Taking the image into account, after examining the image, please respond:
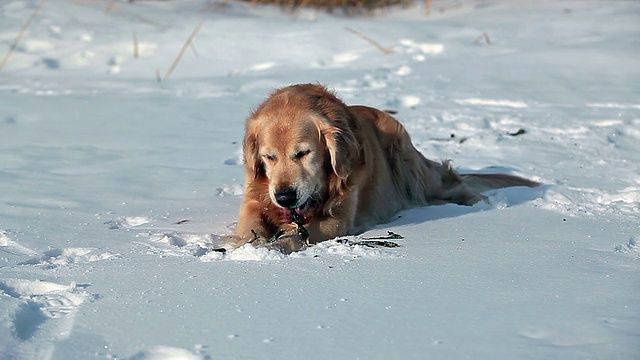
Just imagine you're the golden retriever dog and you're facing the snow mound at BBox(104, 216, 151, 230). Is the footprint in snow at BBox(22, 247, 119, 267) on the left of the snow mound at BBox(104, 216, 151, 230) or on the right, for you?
left

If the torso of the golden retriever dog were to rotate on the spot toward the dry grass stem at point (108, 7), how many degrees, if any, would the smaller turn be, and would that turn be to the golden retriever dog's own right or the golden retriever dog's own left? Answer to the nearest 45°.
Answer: approximately 90° to the golden retriever dog's own right

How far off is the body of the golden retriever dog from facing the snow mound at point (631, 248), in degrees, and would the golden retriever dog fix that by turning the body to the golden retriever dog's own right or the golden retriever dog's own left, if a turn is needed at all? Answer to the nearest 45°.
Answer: approximately 135° to the golden retriever dog's own left

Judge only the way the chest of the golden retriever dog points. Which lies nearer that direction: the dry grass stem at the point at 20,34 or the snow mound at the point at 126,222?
the snow mound

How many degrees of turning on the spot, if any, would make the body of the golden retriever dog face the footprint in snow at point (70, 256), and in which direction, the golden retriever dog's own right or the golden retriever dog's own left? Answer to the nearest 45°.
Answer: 0° — it already faces it

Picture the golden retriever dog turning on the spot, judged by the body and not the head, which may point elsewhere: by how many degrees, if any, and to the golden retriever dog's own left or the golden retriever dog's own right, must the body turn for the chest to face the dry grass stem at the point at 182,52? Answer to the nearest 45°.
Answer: approximately 135° to the golden retriever dog's own right

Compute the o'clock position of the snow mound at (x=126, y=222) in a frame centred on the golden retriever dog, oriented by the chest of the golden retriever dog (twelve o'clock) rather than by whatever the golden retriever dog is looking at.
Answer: The snow mound is roughly at 1 o'clock from the golden retriever dog.

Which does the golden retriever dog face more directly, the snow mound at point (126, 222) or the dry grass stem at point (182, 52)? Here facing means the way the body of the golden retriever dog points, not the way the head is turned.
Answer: the snow mound

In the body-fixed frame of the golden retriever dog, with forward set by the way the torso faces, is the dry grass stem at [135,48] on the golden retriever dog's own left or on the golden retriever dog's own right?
on the golden retriever dog's own right

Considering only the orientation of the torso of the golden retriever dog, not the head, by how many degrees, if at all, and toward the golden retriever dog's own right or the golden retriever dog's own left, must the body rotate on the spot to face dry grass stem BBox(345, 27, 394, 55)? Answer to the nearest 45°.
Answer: approximately 135° to the golden retriever dog's own right

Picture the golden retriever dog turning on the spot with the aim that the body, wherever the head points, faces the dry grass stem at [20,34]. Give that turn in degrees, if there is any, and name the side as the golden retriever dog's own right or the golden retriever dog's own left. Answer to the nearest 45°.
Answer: approximately 90° to the golden retriever dog's own right

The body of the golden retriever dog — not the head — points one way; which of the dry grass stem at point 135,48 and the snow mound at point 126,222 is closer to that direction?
the snow mound

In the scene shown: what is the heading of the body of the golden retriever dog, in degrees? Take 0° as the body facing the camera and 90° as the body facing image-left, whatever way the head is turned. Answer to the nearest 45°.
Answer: approximately 45°
